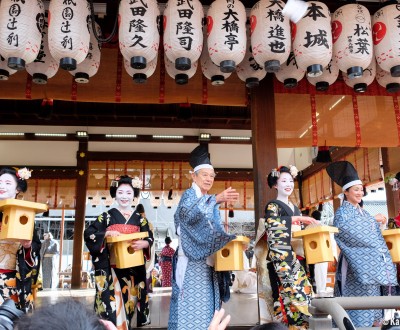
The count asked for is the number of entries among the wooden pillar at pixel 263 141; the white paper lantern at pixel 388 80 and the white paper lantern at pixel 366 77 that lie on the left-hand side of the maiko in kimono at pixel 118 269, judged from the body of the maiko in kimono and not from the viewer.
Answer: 3

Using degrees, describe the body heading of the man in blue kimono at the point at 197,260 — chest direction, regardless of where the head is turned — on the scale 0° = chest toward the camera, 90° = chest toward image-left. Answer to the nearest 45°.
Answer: approximately 315°

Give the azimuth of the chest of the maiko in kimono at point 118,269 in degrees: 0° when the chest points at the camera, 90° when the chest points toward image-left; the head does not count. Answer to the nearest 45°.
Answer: approximately 0°

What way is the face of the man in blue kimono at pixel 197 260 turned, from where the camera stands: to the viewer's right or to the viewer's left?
to the viewer's right

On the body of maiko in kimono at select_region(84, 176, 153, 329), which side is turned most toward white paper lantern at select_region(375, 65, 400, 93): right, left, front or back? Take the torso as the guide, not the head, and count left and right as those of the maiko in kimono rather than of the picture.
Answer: left

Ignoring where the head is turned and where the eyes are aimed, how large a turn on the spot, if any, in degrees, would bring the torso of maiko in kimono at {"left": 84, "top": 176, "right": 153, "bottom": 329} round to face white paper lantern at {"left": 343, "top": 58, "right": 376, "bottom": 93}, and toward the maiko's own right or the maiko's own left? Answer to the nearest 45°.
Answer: approximately 90° to the maiko's own left
